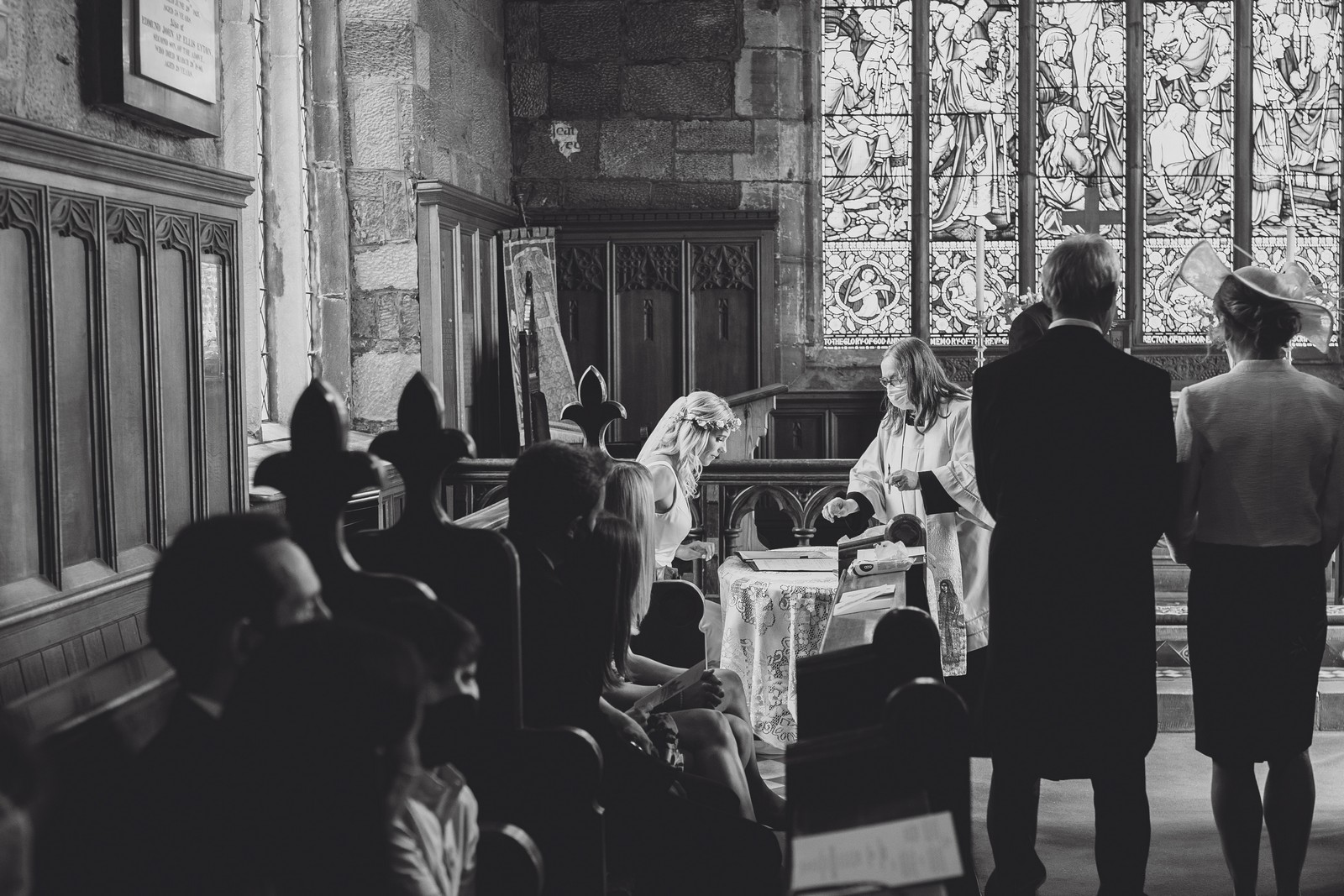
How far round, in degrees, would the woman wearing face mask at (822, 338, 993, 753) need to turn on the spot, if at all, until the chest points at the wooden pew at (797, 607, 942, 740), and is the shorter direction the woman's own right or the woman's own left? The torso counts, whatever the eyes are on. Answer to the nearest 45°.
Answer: approximately 45° to the woman's own left

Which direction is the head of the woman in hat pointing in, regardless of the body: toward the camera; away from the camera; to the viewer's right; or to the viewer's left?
away from the camera

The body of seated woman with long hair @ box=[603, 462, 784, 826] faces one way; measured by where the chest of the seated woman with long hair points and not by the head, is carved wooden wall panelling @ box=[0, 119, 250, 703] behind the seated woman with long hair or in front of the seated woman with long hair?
behind

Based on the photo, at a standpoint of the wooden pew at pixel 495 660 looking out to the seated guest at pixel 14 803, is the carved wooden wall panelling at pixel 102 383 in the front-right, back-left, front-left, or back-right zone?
back-right

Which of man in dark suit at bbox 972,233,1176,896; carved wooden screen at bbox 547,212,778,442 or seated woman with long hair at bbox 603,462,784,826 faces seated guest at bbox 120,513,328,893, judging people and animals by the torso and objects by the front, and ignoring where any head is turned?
the carved wooden screen

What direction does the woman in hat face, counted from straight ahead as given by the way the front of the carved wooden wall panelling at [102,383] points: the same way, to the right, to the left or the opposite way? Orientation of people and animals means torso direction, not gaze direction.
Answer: to the left

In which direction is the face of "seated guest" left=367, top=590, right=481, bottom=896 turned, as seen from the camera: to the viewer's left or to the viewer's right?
to the viewer's right

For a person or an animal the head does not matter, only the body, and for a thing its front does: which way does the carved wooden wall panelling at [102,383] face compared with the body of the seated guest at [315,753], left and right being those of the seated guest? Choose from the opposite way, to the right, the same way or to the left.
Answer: to the right

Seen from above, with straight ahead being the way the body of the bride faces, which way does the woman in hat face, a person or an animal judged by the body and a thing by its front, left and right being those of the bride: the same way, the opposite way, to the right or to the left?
to the left

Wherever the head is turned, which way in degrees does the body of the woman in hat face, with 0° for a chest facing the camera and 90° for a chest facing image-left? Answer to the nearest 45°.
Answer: approximately 180°

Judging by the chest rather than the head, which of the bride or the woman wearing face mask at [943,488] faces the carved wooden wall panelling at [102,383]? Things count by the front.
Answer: the woman wearing face mask
